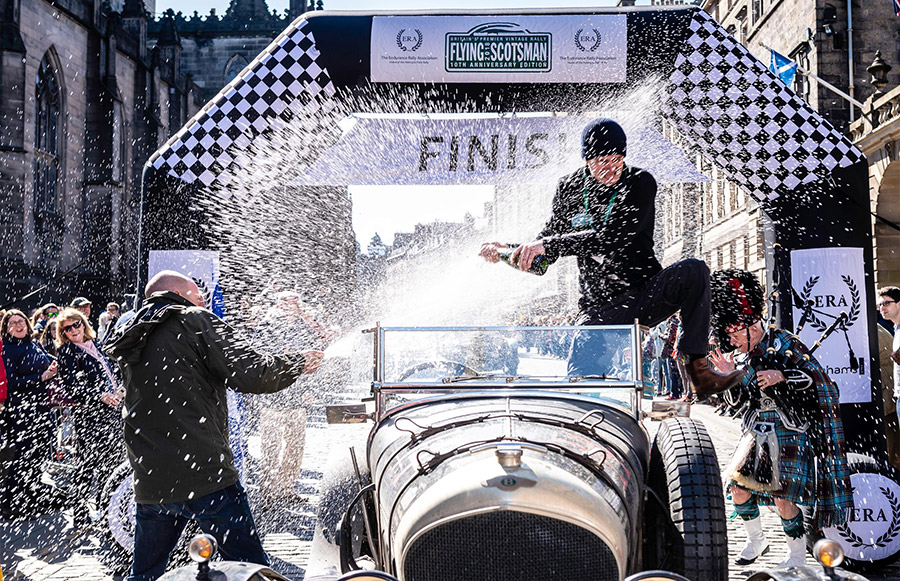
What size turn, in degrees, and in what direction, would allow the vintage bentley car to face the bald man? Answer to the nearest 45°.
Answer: approximately 90° to its right

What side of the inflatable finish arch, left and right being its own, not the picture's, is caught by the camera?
front

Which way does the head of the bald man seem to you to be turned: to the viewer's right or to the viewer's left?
to the viewer's right

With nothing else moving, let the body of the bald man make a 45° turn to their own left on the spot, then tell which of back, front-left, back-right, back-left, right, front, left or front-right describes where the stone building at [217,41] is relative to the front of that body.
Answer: front

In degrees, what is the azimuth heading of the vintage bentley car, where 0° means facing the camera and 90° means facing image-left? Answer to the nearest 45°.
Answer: approximately 0°

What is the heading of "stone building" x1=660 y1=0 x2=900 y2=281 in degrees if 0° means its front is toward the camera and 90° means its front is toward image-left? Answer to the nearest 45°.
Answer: approximately 45°

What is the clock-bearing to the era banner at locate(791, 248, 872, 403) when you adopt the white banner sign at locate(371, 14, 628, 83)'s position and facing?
The era banner is roughly at 9 o'clock from the white banner sign.

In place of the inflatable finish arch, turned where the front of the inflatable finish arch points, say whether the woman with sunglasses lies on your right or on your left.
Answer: on your right

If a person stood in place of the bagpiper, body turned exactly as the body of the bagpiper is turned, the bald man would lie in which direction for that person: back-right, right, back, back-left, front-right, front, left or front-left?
front

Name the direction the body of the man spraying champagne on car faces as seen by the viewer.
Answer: toward the camera

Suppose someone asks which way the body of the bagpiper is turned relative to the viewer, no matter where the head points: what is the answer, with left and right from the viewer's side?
facing the viewer and to the left of the viewer

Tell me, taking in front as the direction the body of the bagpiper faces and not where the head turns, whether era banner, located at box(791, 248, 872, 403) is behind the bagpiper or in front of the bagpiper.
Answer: behind

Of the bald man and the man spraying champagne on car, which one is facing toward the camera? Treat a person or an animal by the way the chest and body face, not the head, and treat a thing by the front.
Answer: the man spraying champagne on car

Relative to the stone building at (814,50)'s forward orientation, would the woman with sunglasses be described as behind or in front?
in front

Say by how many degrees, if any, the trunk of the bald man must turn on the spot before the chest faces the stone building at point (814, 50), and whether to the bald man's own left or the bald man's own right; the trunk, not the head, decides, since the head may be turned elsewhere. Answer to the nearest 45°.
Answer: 0° — they already face it

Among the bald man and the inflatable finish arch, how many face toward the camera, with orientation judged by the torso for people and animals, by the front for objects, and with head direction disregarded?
1

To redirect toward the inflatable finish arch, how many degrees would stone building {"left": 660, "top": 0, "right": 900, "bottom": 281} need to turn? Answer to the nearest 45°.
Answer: approximately 45° to its left
